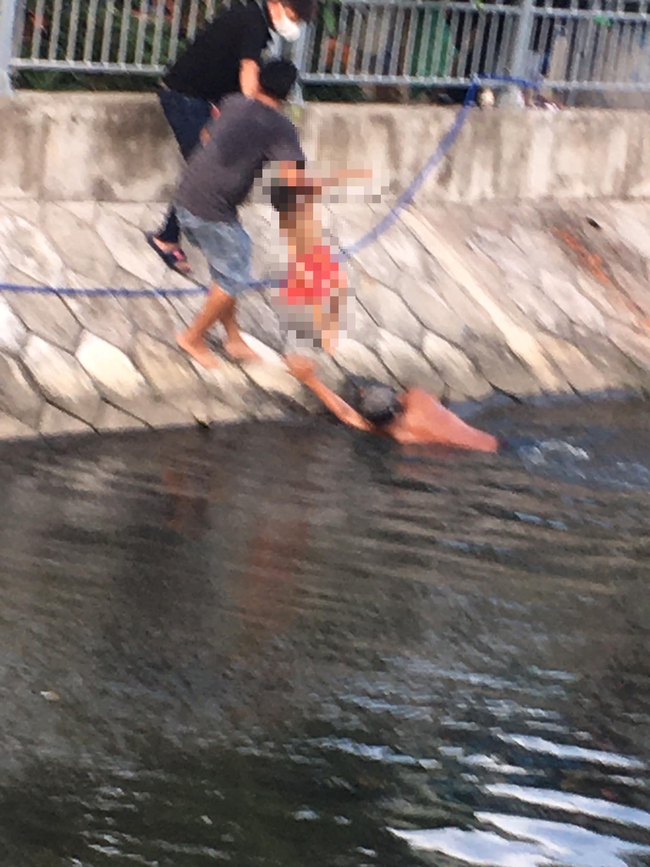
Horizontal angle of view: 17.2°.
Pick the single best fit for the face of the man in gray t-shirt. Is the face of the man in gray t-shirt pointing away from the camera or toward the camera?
away from the camera

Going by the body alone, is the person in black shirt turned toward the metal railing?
no
